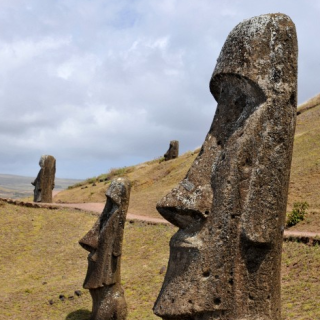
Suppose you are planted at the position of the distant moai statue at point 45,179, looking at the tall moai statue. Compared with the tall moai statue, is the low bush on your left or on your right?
left

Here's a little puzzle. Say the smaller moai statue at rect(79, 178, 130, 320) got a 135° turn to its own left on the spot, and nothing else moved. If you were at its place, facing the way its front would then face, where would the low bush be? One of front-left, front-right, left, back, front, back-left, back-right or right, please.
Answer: left

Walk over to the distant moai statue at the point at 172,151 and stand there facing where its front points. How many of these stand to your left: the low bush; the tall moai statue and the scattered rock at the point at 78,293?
3

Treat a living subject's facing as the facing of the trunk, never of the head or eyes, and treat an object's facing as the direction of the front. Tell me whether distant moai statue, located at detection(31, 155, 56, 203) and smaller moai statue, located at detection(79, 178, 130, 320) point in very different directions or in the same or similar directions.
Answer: same or similar directions

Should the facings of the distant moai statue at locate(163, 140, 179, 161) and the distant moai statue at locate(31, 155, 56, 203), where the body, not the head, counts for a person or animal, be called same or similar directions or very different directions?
same or similar directions

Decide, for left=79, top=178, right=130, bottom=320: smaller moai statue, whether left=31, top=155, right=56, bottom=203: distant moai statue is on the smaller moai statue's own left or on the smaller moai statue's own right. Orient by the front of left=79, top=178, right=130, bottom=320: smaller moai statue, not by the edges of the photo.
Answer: on the smaller moai statue's own right

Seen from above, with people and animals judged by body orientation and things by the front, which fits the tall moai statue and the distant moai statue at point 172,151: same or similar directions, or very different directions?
same or similar directions

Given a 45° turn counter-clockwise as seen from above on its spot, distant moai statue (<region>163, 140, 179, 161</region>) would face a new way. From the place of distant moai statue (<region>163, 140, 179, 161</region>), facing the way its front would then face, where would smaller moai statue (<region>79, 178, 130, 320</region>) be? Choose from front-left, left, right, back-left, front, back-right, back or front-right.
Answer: front-left

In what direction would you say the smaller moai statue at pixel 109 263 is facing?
to the viewer's left

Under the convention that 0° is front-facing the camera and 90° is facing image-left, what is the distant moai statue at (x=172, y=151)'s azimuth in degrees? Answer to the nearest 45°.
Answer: approximately 90°

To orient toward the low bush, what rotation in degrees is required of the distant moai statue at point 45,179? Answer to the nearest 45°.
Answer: approximately 135° to its left

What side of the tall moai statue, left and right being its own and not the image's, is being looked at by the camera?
left

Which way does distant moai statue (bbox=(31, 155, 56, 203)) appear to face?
to the viewer's left
